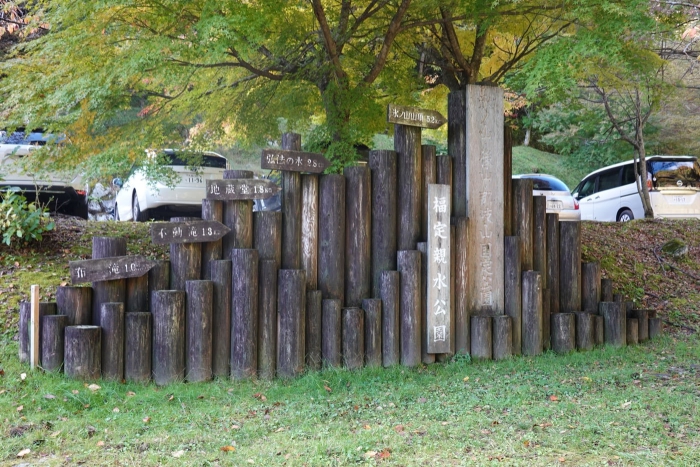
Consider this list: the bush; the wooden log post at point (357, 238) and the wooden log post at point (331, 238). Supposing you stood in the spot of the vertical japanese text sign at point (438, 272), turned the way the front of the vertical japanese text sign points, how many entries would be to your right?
3

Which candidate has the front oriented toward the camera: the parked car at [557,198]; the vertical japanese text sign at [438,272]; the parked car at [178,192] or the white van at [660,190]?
the vertical japanese text sign

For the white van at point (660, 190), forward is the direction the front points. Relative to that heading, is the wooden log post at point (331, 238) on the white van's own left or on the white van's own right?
on the white van's own left

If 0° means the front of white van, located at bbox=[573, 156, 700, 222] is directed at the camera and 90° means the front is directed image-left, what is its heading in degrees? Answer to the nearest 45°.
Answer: approximately 135°
